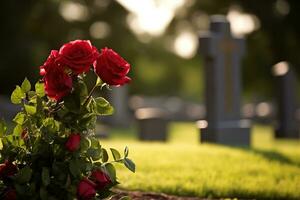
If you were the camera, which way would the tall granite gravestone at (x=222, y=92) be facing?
facing the viewer and to the right of the viewer

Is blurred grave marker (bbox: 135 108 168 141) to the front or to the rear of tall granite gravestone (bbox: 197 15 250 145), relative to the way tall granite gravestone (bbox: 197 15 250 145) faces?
to the rear

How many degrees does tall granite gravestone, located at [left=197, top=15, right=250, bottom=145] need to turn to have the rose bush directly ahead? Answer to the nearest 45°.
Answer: approximately 45° to its right

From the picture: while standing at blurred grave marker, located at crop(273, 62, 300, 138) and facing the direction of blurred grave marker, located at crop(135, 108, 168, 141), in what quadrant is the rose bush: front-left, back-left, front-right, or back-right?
front-left

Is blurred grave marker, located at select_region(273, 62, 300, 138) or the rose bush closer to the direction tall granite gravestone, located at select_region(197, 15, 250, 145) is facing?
the rose bush

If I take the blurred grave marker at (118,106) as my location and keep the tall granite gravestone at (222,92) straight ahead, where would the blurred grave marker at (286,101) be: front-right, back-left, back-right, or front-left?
front-left

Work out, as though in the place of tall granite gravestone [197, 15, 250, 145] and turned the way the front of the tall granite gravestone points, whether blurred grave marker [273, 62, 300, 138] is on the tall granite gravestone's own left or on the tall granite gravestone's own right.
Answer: on the tall granite gravestone's own left
